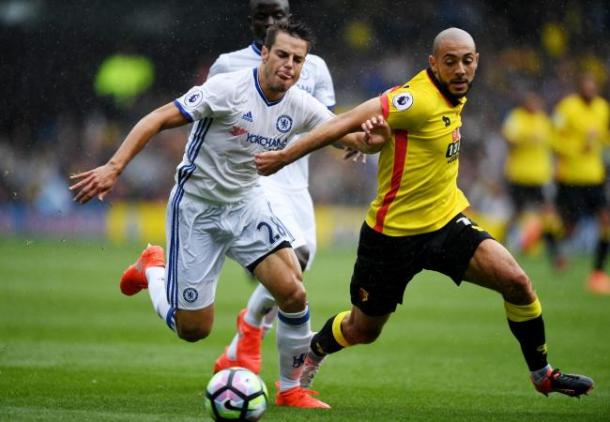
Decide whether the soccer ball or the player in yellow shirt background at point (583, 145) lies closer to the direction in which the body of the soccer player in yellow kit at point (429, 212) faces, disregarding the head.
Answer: the soccer ball

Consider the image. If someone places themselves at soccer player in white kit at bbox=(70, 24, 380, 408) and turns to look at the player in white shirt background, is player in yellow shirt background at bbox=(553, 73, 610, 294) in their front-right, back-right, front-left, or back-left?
front-right

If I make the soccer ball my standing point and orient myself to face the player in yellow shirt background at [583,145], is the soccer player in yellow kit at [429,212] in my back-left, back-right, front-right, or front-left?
front-right

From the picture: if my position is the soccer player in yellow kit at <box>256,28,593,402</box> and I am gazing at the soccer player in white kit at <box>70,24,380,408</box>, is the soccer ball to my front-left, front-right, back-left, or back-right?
front-left

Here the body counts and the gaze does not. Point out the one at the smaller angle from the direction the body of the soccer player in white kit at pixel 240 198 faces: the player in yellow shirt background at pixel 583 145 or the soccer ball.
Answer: the soccer ball

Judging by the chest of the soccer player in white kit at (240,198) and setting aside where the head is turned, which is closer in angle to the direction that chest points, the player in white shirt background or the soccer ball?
the soccer ball
